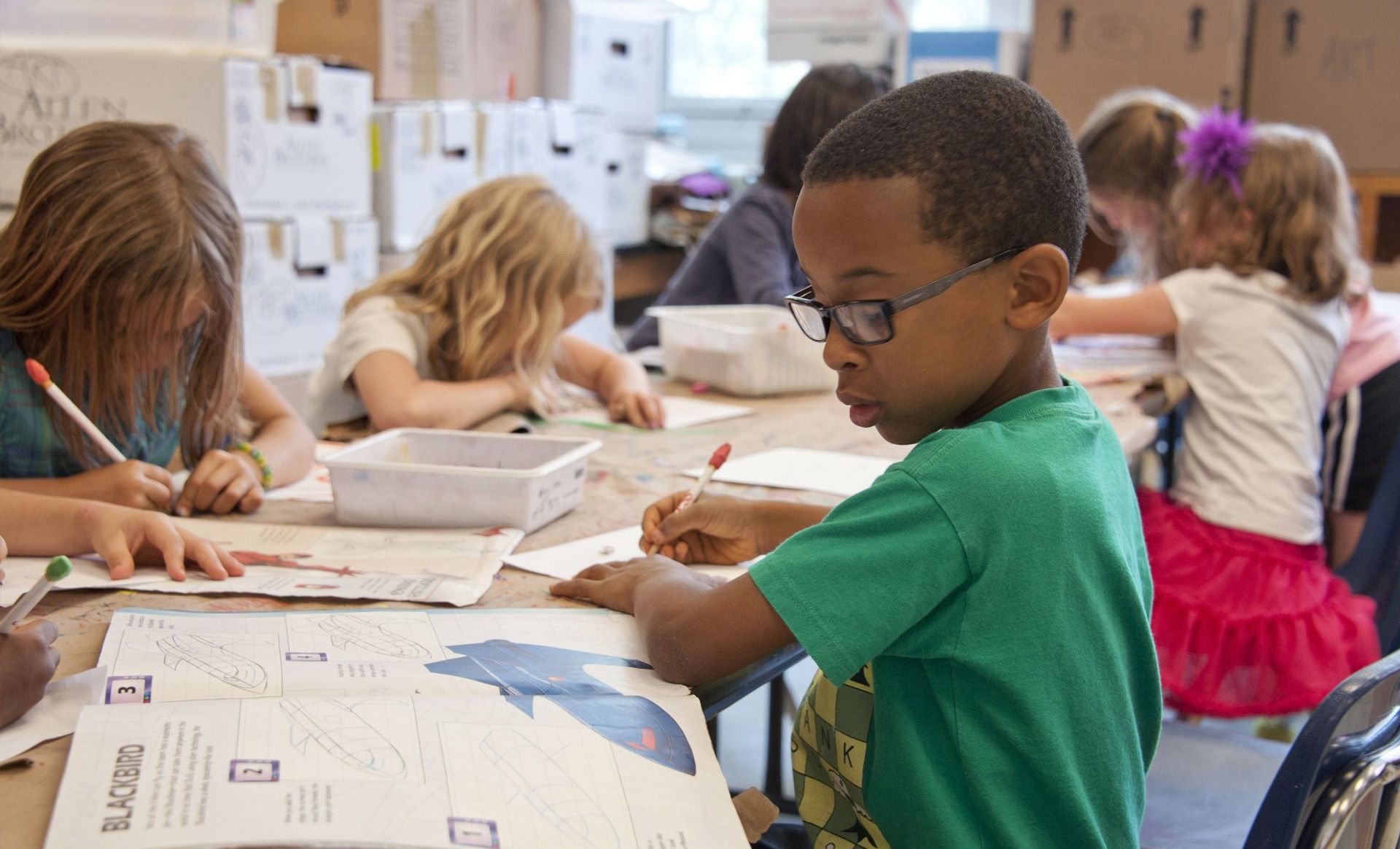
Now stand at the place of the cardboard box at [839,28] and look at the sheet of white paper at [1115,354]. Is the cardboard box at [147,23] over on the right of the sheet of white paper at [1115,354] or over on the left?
right

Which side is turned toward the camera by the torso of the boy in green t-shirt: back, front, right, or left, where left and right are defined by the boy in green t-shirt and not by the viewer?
left

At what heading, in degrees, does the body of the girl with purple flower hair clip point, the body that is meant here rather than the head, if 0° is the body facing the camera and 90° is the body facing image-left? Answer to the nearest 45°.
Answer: approximately 135°

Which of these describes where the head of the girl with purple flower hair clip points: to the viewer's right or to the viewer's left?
to the viewer's left
